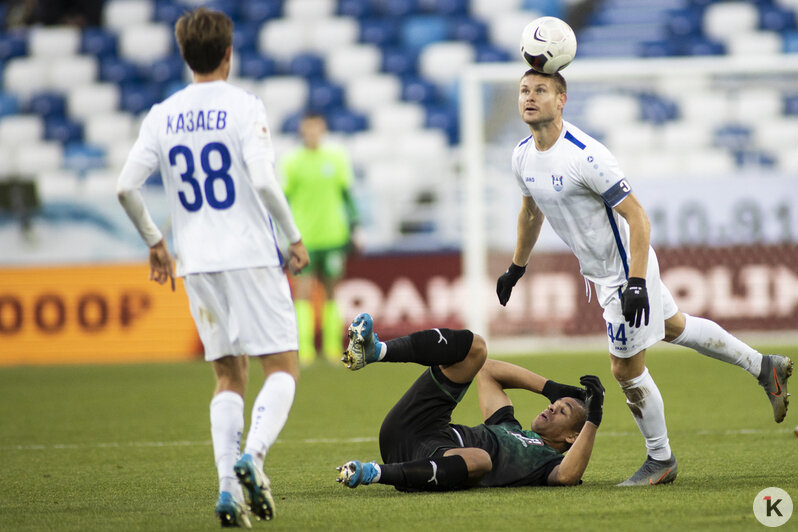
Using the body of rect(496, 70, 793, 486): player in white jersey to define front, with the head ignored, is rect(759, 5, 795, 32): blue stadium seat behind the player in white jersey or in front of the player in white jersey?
behind

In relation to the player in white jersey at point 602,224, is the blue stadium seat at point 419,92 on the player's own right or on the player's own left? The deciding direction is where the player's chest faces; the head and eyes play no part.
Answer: on the player's own right

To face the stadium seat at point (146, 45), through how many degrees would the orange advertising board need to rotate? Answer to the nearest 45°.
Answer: approximately 180°

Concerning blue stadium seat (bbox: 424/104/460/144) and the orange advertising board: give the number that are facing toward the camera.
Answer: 2

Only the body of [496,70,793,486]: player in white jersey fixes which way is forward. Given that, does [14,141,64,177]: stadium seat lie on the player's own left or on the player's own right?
on the player's own right

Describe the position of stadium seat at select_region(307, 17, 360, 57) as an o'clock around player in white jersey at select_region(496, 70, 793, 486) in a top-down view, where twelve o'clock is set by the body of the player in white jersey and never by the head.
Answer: The stadium seat is roughly at 4 o'clock from the player in white jersey.

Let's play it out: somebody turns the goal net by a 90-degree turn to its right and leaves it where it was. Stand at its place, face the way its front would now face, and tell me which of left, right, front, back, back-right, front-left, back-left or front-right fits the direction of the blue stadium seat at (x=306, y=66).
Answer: front-right

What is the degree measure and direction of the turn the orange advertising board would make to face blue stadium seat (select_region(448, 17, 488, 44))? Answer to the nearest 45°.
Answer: approximately 135° to its left
